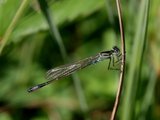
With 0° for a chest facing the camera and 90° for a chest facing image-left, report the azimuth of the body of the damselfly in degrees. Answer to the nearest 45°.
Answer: approximately 270°

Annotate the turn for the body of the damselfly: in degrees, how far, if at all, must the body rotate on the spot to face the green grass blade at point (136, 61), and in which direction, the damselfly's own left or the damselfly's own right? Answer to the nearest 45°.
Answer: approximately 45° to the damselfly's own right
